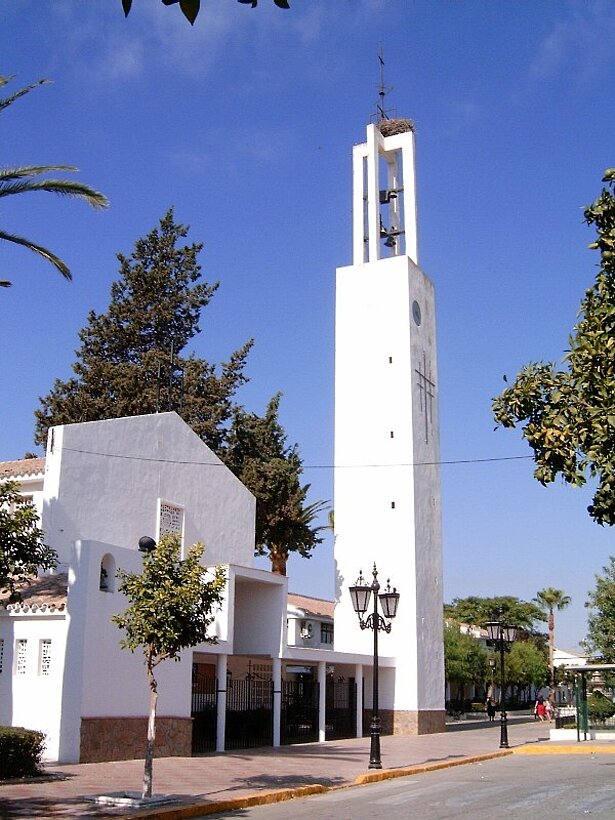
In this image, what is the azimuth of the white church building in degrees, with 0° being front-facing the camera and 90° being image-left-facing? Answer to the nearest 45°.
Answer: approximately 315°

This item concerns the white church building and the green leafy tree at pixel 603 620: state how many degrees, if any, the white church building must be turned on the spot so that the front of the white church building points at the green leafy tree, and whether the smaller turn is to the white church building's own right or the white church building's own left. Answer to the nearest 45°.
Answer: approximately 90° to the white church building's own left

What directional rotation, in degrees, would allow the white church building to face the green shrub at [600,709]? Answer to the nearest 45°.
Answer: approximately 45° to its left
